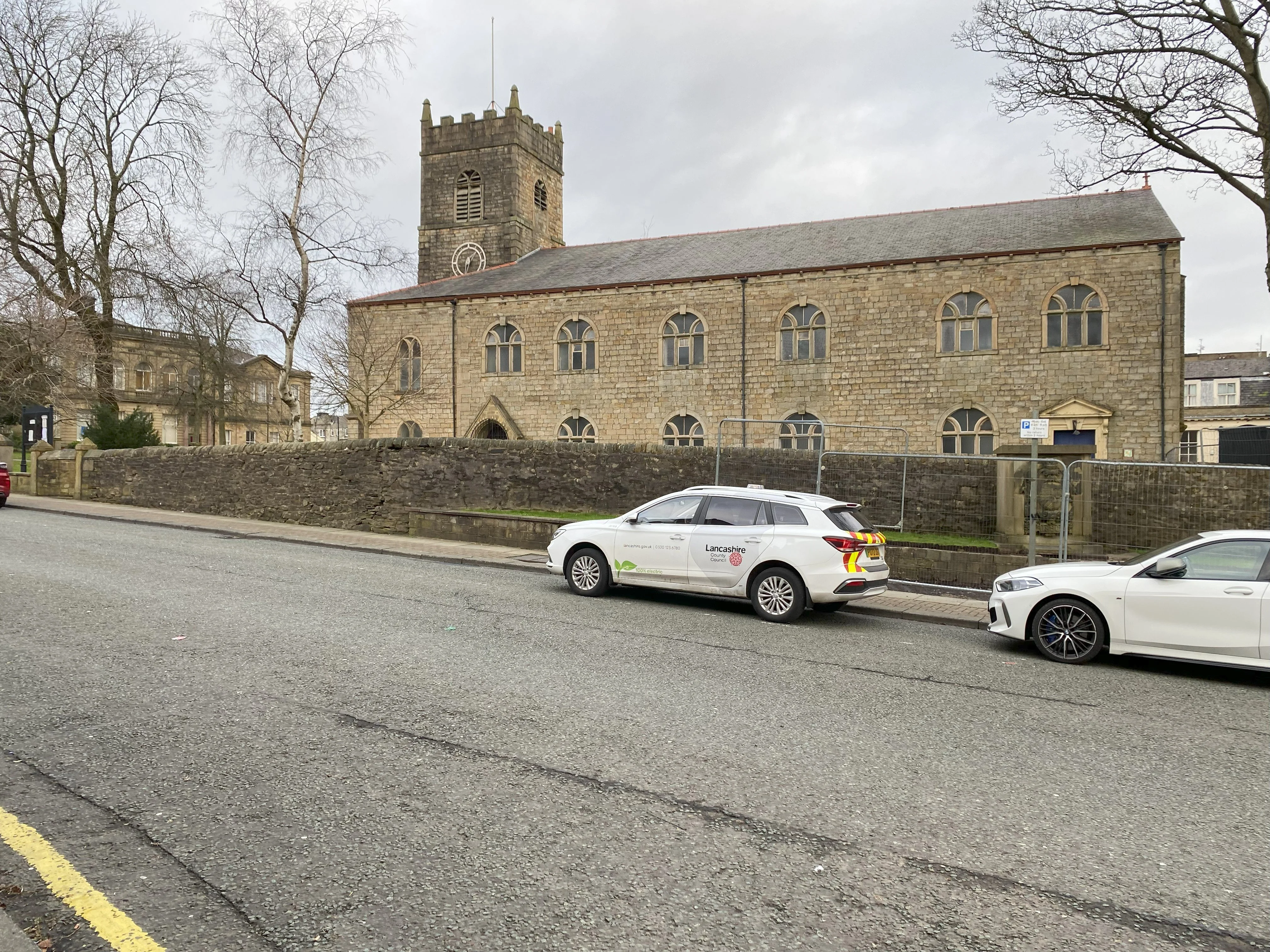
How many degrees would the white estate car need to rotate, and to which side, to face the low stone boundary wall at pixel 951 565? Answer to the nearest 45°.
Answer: approximately 90° to its right

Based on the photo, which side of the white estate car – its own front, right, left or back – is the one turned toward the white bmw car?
back

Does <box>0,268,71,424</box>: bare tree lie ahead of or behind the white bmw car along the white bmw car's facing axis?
ahead

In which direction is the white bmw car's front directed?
to the viewer's left

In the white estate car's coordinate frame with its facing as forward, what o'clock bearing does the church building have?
The church building is roughly at 2 o'clock from the white estate car.

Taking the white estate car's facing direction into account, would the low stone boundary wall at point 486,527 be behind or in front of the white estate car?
in front

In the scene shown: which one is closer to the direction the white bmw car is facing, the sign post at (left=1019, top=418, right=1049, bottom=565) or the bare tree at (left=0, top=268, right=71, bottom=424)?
the bare tree

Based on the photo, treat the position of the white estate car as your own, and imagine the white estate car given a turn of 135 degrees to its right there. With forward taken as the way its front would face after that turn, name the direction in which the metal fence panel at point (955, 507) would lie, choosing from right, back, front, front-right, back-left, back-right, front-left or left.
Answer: front-left

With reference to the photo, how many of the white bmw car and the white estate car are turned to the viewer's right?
0

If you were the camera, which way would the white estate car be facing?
facing away from the viewer and to the left of the viewer
